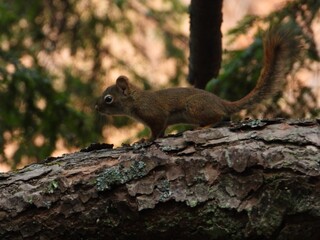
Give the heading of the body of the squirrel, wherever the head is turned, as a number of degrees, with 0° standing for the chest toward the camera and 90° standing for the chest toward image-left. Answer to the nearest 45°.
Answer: approximately 90°
